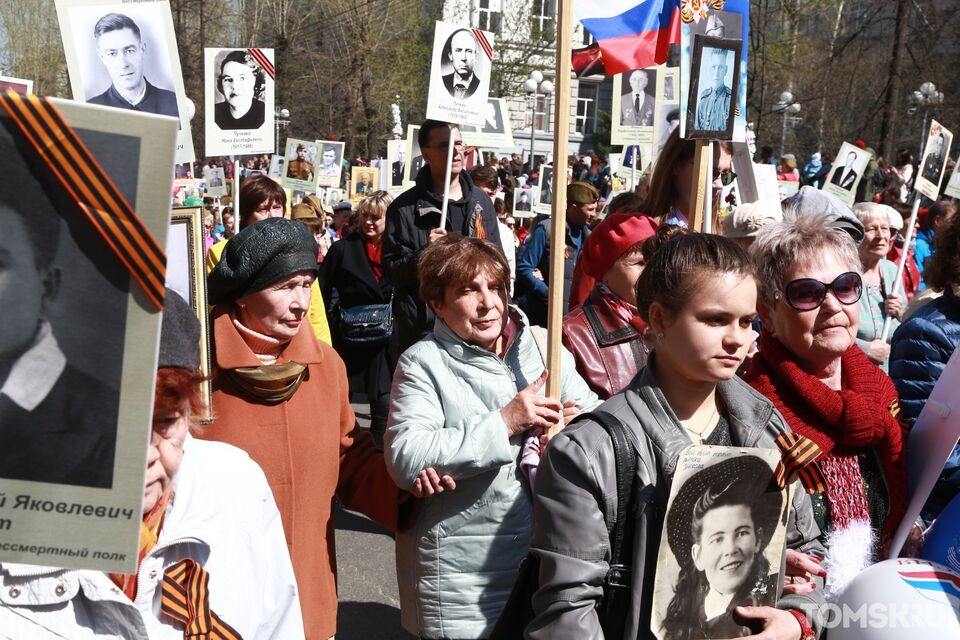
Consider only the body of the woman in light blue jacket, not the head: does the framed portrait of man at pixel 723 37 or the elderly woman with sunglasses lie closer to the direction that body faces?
the elderly woman with sunglasses

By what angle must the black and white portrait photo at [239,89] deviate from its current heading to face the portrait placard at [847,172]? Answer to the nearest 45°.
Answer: approximately 90° to its left

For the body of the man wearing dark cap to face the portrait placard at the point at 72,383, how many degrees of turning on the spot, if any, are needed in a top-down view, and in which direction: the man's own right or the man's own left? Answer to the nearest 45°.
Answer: approximately 45° to the man's own right

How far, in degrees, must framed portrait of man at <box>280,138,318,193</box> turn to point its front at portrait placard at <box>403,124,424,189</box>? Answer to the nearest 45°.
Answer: approximately 45° to its left

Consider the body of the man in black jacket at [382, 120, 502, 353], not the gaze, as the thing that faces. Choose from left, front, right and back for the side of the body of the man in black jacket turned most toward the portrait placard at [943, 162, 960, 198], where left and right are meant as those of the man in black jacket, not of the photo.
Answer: left

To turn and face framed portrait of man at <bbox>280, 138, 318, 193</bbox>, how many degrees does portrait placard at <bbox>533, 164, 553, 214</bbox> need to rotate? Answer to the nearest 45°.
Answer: approximately 90° to its right

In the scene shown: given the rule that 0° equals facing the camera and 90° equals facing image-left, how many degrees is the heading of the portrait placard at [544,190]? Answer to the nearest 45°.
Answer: approximately 0°
